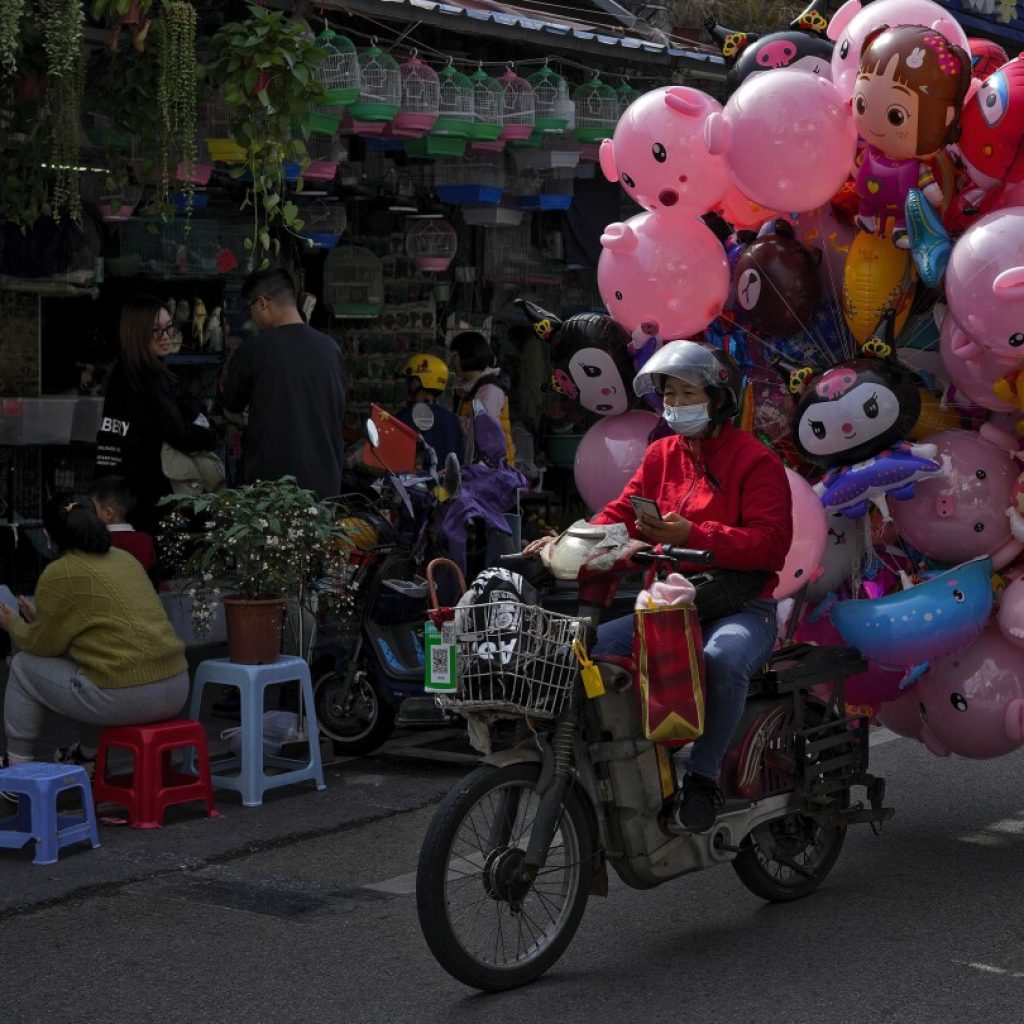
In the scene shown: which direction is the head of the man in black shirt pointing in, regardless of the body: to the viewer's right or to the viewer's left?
to the viewer's left

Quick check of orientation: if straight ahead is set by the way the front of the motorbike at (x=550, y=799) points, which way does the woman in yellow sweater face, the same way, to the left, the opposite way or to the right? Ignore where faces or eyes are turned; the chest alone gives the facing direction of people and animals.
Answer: to the right

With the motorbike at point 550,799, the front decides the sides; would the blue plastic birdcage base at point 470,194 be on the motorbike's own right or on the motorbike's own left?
on the motorbike's own right

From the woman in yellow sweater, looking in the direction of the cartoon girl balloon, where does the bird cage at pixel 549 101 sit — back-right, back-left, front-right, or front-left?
front-left

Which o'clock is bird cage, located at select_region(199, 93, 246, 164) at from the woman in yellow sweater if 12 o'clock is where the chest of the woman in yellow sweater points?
The bird cage is roughly at 2 o'clock from the woman in yellow sweater.

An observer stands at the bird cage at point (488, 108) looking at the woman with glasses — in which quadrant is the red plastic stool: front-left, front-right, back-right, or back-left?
front-left

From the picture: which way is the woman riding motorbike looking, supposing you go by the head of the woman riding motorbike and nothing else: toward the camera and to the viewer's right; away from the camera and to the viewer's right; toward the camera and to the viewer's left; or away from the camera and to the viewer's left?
toward the camera and to the viewer's left

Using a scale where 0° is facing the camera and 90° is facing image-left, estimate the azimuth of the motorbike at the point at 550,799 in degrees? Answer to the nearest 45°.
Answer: approximately 45°

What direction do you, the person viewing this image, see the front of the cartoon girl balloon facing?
facing the viewer and to the left of the viewer

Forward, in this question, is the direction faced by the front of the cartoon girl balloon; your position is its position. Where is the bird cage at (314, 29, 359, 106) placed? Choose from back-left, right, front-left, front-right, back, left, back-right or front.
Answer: right

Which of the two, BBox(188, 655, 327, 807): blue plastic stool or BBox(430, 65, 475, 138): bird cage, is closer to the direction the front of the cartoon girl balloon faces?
the blue plastic stool
